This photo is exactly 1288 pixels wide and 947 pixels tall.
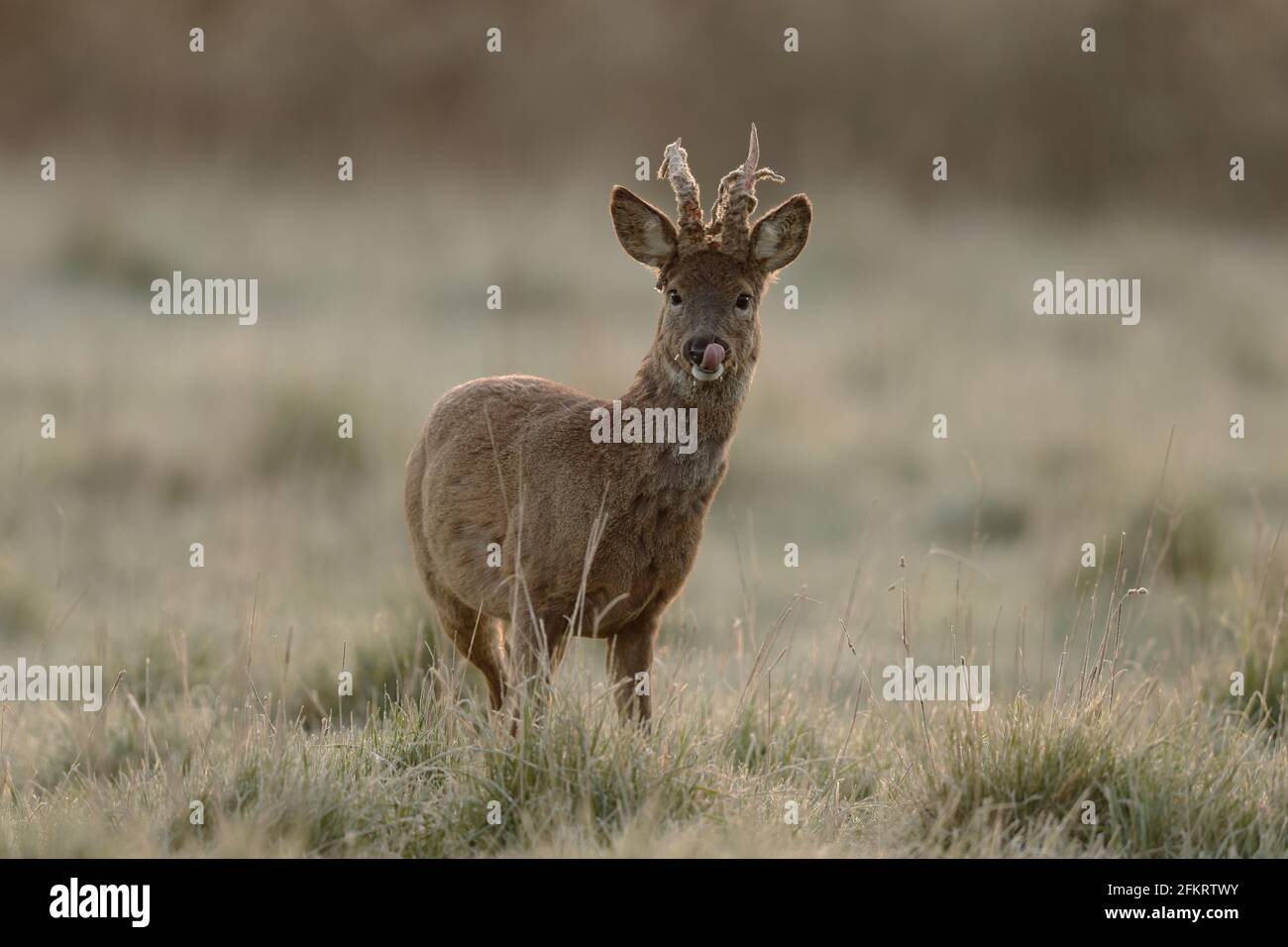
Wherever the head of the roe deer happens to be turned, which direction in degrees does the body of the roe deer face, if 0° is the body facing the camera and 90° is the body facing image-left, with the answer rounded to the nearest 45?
approximately 315°
